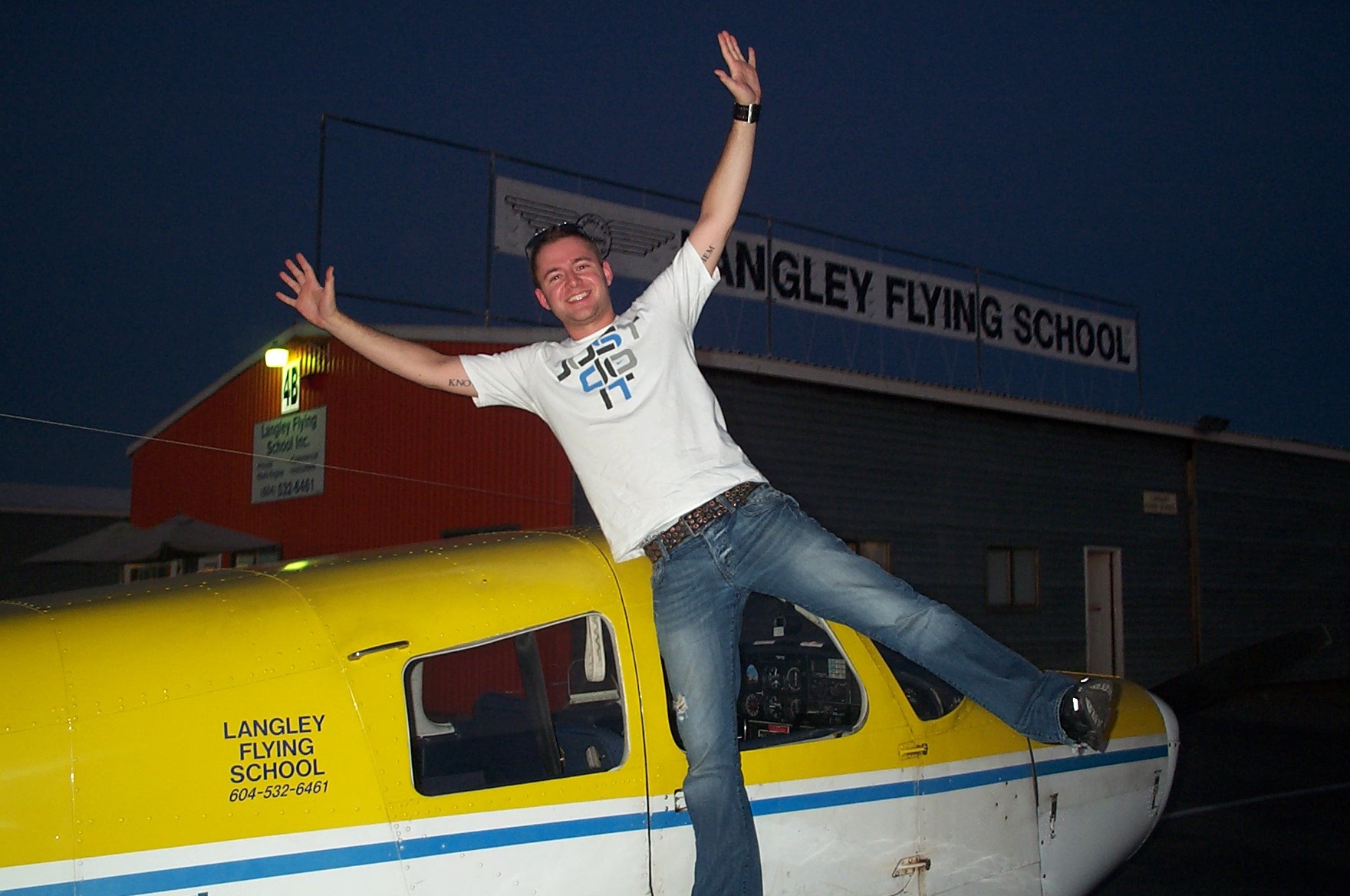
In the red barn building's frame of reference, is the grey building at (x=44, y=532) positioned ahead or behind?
behind

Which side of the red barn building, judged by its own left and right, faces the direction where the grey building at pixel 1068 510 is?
left

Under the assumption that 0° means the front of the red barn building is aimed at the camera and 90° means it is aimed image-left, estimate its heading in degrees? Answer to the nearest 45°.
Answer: approximately 0°
